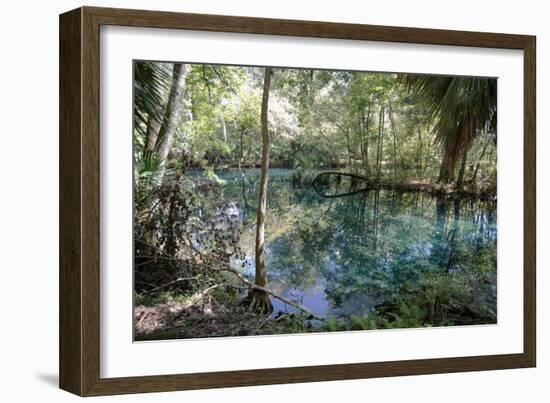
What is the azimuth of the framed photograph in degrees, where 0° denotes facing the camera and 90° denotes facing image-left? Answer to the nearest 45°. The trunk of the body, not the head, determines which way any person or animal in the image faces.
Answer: approximately 315°
